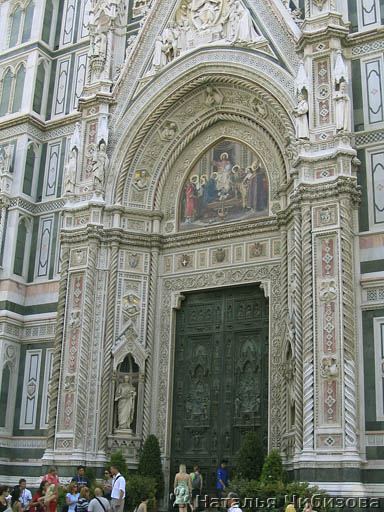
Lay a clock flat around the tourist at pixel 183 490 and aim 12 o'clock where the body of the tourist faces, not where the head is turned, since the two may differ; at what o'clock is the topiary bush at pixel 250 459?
The topiary bush is roughly at 2 o'clock from the tourist.

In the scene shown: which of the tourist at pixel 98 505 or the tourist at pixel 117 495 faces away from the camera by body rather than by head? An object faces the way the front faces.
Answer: the tourist at pixel 98 505

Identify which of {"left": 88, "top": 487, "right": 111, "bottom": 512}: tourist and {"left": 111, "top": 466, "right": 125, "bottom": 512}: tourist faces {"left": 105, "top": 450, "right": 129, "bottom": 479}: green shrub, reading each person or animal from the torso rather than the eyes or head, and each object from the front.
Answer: {"left": 88, "top": 487, "right": 111, "bottom": 512}: tourist

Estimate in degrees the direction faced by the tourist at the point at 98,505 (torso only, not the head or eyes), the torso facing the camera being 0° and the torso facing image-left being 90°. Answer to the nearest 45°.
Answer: approximately 180°

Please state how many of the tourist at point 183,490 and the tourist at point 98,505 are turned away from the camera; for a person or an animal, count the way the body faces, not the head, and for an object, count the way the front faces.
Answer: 2

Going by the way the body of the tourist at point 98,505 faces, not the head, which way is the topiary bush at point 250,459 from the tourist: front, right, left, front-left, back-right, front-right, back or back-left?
front-right

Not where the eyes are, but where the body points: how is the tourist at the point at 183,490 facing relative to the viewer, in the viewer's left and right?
facing away from the viewer

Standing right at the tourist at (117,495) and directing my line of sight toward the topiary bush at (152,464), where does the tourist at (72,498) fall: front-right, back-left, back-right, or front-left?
back-left

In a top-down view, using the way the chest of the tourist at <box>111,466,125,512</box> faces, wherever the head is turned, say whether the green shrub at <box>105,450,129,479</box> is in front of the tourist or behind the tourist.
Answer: behind

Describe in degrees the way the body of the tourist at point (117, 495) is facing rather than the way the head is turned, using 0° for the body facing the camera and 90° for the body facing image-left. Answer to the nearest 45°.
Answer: approximately 45°

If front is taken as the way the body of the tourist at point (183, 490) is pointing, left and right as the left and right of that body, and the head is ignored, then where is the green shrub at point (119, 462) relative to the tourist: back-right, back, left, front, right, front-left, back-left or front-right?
front-left

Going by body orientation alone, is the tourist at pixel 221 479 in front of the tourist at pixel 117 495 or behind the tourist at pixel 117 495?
behind

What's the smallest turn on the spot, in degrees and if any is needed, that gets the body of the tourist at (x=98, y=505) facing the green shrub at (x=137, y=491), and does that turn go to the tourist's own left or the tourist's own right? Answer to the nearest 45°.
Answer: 0° — they already face it

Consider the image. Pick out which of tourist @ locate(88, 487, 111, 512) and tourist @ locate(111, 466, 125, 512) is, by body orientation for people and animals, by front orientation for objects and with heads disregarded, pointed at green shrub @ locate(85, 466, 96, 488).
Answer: tourist @ locate(88, 487, 111, 512)

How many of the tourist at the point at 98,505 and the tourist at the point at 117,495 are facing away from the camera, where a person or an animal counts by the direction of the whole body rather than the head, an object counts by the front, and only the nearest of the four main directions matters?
1

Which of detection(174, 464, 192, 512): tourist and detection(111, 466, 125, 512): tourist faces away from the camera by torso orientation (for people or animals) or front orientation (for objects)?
detection(174, 464, 192, 512): tourist
